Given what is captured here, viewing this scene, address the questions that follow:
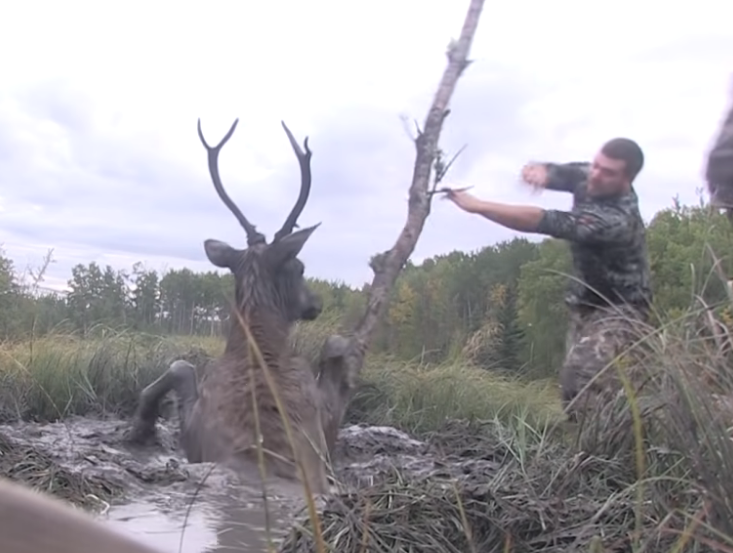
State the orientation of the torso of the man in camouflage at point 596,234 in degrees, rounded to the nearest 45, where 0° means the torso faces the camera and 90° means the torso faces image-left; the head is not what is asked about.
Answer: approximately 90°

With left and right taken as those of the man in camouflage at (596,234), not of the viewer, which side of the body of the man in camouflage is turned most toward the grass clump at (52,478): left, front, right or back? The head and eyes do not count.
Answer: front

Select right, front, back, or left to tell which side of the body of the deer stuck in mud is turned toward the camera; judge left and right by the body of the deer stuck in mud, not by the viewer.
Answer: back

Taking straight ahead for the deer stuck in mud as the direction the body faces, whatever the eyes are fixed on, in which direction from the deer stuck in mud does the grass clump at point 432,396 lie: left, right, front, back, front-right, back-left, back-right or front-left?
front-right

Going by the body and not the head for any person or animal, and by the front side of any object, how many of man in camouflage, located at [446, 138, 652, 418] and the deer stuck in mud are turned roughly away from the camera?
1

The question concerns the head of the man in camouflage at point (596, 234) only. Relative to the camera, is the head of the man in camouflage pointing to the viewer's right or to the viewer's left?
to the viewer's left
